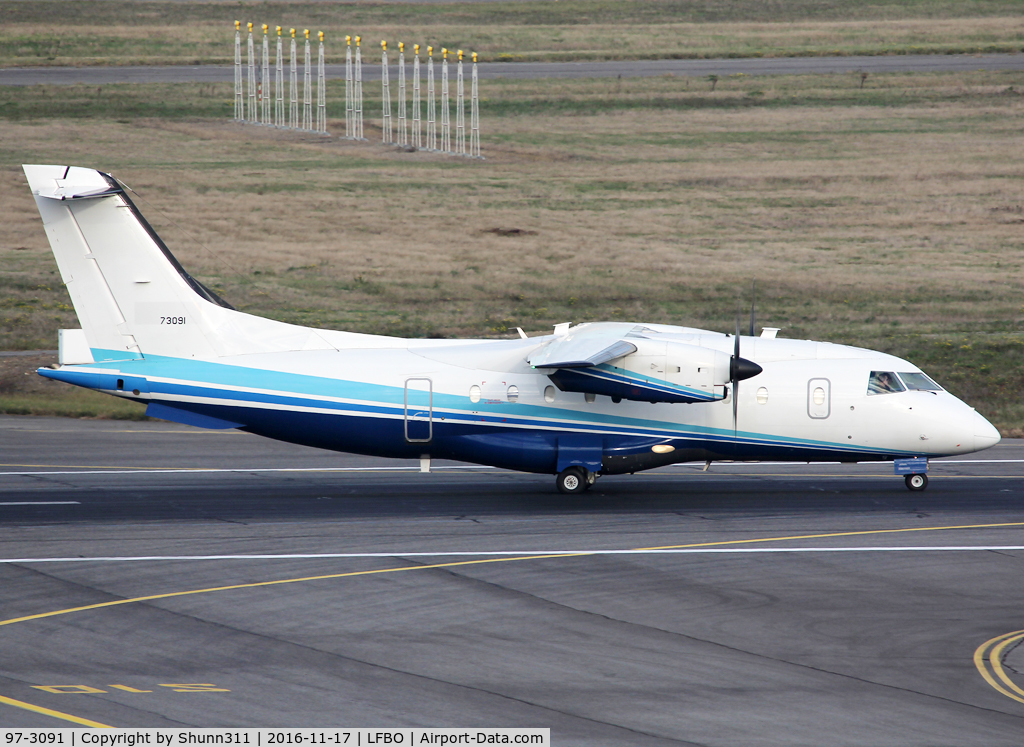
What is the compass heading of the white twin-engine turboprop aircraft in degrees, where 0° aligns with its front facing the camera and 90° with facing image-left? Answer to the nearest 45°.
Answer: approximately 270°
